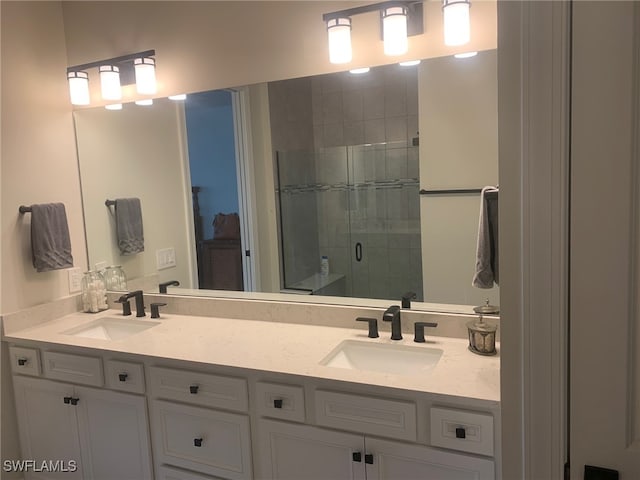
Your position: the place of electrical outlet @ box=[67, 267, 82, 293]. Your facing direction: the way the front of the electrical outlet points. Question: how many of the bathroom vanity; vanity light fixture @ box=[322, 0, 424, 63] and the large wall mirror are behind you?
0

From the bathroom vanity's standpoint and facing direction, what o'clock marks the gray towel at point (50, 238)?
The gray towel is roughly at 3 o'clock from the bathroom vanity.

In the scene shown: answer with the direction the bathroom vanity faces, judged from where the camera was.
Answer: facing the viewer and to the left of the viewer

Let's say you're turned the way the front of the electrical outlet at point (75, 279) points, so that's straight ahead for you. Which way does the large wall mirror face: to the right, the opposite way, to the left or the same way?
to the right

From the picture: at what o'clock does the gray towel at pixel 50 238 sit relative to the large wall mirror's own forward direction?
The gray towel is roughly at 2 o'clock from the large wall mirror.

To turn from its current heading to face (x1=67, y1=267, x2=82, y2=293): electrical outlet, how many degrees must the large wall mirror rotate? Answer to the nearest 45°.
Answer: approximately 45° to its right

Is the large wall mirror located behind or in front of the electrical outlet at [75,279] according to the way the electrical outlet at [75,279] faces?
in front

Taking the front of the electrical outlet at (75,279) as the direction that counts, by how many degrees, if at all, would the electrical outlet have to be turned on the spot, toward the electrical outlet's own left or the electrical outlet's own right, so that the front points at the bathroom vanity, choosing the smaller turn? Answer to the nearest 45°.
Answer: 0° — it already faces it

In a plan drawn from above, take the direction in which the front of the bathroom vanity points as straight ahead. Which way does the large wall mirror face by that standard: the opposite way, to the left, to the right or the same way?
the same way
